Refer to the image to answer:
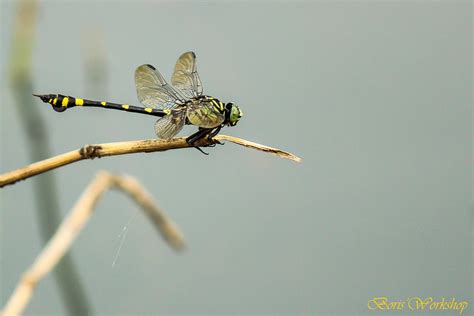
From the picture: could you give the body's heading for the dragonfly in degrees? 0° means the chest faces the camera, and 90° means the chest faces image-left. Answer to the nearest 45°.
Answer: approximately 270°

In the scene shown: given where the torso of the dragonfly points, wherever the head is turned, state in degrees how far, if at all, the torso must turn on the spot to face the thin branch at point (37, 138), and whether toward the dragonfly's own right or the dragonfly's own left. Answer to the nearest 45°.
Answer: approximately 135° to the dragonfly's own left
